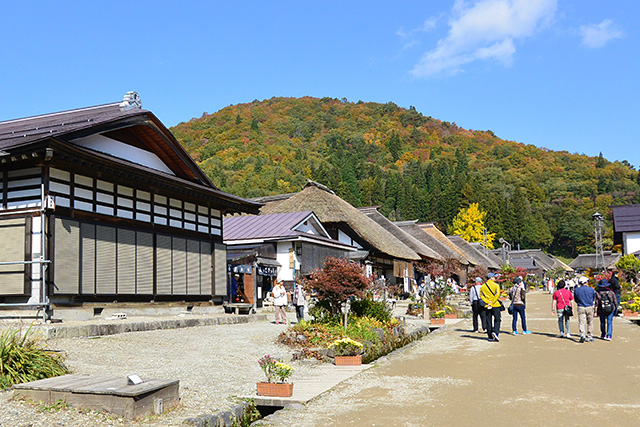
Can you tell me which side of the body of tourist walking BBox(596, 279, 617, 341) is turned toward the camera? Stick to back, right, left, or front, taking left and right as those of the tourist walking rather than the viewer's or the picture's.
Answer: back

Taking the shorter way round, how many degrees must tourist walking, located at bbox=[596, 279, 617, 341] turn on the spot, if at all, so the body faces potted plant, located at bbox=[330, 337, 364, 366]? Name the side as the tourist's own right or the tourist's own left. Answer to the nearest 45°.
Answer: approximately 135° to the tourist's own left
